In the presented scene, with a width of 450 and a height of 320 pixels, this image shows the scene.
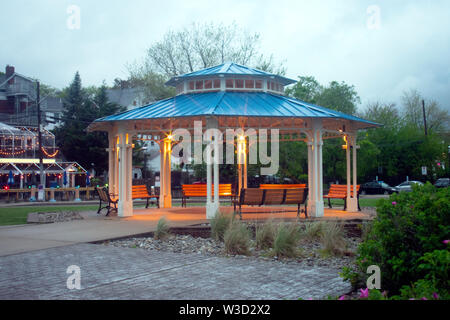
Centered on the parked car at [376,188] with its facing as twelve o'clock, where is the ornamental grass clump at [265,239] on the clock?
The ornamental grass clump is roughly at 3 o'clock from the parked car.

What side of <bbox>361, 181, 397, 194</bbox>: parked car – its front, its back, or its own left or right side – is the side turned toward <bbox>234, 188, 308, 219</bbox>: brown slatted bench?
right

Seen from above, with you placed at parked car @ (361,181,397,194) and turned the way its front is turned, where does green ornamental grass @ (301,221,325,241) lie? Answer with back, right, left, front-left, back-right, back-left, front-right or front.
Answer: right

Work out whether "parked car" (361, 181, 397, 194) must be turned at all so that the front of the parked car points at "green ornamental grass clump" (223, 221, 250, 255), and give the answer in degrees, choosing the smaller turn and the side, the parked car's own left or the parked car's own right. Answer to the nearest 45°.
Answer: approximately 90° to the parked car's own right

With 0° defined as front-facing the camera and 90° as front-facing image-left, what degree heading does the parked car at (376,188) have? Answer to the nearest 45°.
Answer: approximately 270°

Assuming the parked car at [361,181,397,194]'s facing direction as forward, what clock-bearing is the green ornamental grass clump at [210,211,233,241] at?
The green ornamental grass clump is roughly at 3 o'clock from the parked car.

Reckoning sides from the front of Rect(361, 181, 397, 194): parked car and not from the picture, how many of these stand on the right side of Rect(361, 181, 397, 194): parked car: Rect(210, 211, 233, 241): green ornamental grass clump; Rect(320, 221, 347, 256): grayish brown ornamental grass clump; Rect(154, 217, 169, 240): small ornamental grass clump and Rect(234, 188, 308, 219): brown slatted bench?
4

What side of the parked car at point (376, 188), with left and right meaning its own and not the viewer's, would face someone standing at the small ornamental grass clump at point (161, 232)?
right

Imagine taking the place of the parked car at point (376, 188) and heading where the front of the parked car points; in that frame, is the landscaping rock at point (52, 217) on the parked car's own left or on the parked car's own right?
on the parked car's own right
